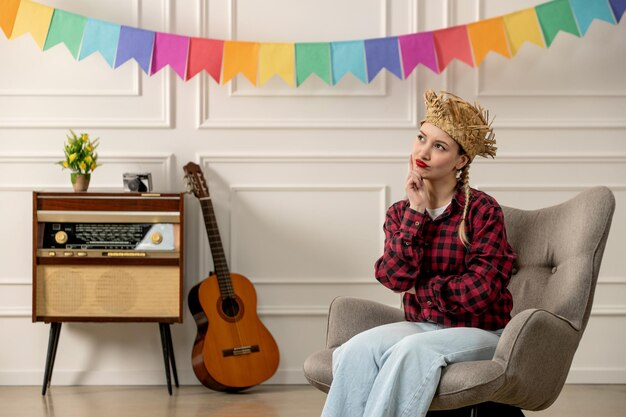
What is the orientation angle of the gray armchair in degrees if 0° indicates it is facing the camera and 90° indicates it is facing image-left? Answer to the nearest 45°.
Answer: approximately 45°

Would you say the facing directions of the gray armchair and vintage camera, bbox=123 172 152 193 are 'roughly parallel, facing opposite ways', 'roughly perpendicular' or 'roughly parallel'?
roughly parallel

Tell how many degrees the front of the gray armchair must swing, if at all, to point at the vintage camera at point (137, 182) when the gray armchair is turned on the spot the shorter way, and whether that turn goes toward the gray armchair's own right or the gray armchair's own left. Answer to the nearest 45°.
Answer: approximately 90° to the gray armchair's own right

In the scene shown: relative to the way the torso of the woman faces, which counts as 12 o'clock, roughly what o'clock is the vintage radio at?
The vintage radio is roughly at 3 o'clock from the woman.

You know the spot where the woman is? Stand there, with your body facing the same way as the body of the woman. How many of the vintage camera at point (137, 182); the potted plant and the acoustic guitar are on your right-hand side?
3

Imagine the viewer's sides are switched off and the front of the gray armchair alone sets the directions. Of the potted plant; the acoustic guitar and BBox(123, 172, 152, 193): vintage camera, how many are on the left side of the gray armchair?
0

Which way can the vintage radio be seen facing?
toward the camera

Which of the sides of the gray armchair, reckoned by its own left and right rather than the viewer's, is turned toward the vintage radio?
right

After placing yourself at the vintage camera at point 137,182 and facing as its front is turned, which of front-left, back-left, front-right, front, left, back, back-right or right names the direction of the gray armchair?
left

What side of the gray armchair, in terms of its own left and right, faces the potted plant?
right

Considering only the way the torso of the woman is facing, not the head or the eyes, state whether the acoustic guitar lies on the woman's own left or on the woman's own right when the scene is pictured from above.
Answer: on the woman's own right

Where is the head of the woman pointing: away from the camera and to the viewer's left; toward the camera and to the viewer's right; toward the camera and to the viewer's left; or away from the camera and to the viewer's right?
toward the camera and to the viewer's left

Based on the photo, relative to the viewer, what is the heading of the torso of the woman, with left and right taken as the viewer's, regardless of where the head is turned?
facing the viewer and to the left of the viewer

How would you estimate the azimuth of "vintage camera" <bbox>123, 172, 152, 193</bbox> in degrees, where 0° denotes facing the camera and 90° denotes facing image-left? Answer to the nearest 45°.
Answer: approximately 45°
